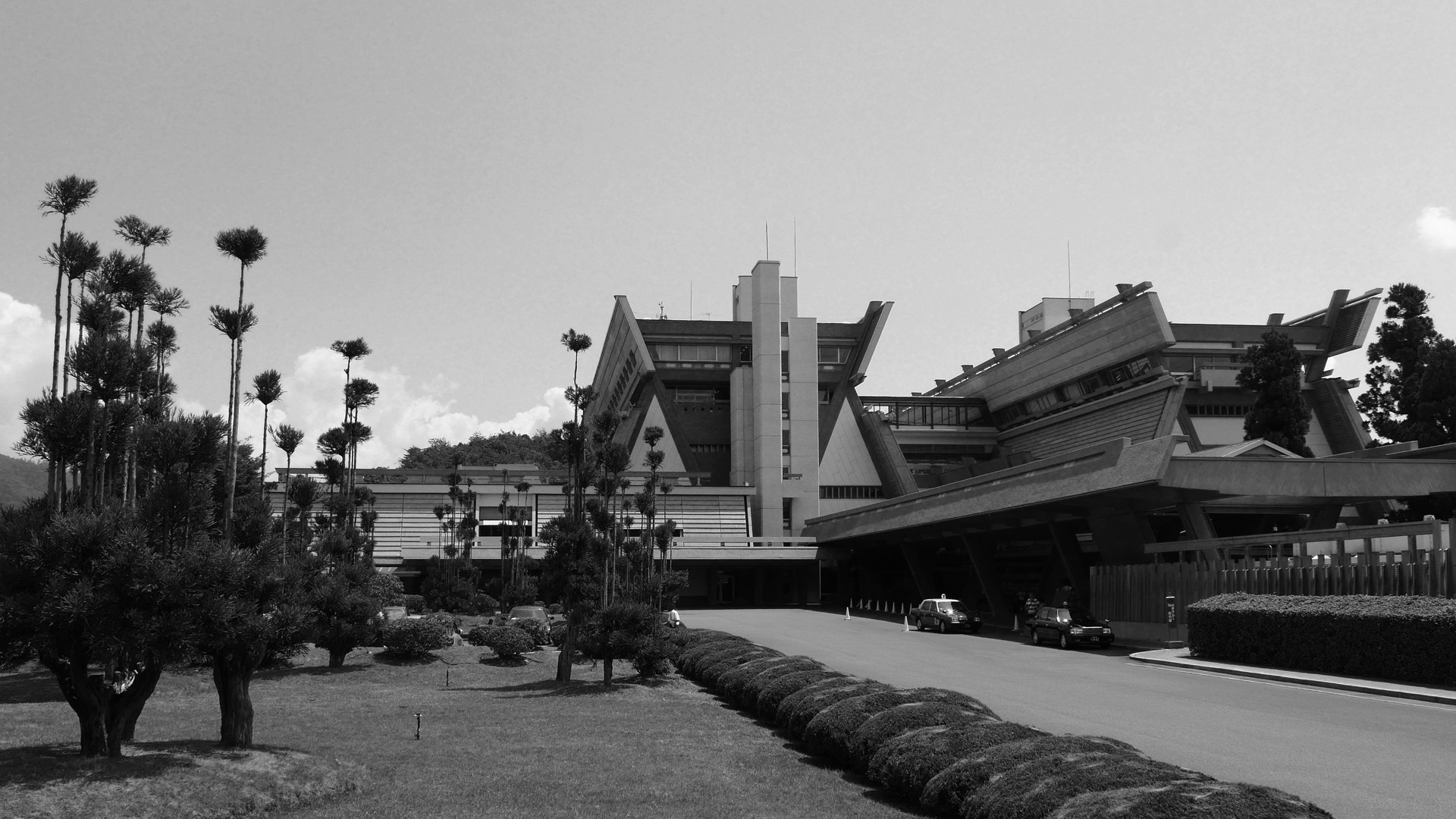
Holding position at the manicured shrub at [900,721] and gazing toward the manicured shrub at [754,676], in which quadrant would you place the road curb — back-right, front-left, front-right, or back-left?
front-right

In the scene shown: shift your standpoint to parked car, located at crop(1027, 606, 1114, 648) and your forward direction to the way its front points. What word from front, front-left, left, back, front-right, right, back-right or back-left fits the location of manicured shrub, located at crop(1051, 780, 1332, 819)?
front-right

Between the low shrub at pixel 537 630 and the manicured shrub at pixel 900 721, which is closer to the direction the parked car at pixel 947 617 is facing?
the manicured shrub

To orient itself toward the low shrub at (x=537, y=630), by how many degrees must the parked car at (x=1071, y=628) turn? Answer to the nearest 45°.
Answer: approximately 135° to its right

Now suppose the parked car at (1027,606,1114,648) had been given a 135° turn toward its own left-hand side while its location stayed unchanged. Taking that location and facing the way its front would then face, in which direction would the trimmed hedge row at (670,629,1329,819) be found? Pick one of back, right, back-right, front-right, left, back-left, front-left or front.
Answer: back

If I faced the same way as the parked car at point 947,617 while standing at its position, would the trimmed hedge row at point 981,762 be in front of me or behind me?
in front

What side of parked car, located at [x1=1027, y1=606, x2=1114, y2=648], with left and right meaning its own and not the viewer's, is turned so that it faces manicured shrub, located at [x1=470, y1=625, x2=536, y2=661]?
right

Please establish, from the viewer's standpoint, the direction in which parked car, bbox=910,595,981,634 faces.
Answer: facing the viewer and to the right of the viewer

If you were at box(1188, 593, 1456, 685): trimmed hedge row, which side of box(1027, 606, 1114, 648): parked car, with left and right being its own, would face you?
front

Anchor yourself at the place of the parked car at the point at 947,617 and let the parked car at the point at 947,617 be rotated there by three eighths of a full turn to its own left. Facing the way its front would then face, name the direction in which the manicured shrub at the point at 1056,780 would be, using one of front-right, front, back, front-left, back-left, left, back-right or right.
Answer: back

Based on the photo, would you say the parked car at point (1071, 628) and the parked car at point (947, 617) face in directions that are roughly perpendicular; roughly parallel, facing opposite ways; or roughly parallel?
roughly parallel

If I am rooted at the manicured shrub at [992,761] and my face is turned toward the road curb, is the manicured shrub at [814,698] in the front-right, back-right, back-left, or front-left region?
front-left

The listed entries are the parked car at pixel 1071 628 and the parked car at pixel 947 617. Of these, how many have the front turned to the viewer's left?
0
